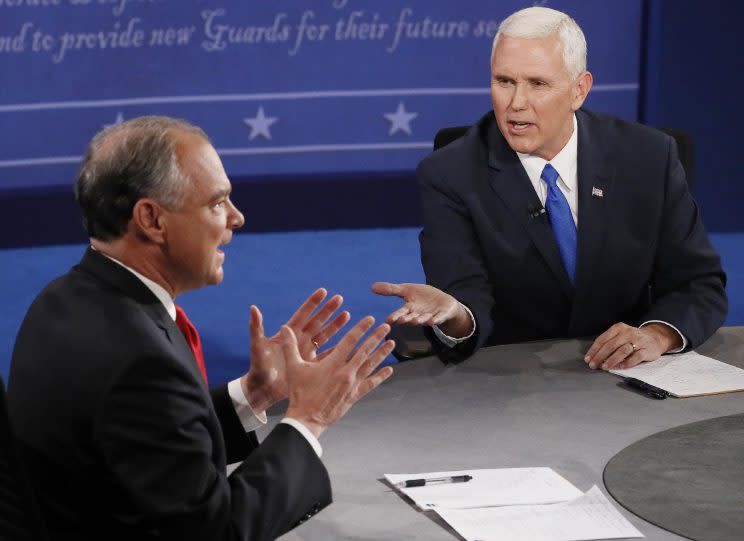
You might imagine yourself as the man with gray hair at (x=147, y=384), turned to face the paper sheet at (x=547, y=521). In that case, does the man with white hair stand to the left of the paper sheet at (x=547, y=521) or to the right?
left

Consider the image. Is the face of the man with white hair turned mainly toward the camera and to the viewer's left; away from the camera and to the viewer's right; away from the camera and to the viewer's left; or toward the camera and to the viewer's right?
toward the camera and to the viewer's left

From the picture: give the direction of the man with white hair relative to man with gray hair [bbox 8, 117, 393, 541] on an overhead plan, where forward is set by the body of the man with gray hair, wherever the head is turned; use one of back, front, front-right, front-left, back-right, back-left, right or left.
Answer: front-left

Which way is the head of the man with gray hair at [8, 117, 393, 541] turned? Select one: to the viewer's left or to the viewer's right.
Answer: to the viewer's right

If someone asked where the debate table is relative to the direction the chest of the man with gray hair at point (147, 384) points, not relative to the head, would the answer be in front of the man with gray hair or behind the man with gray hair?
in front

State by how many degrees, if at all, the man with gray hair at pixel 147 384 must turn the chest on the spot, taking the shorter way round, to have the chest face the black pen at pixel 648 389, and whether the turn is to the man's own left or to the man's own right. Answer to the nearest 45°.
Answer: approximately 45° to the man's own left

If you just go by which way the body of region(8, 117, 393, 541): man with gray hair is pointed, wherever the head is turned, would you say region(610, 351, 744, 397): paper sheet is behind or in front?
in front

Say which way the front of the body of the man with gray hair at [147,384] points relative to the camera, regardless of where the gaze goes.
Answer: to the viewer's right

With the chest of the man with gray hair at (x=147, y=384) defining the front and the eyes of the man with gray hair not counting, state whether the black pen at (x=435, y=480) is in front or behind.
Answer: in front
